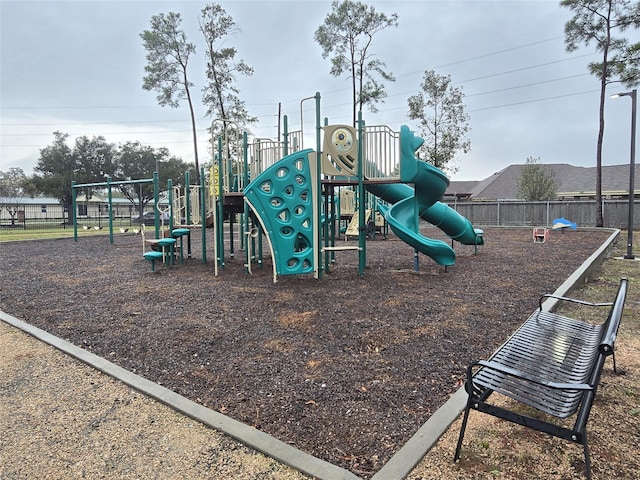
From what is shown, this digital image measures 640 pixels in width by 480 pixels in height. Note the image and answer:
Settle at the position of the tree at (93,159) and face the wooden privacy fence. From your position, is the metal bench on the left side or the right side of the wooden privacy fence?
right

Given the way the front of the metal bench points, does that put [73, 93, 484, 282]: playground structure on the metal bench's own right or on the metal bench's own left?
on the metal bench's own right

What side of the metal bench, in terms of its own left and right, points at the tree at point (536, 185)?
right

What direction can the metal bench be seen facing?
to the viewer's left

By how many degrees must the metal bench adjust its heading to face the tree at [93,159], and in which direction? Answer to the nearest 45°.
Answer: approximately 45° to its right

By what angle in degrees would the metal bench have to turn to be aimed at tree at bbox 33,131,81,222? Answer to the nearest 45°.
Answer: approximately 45° to its right

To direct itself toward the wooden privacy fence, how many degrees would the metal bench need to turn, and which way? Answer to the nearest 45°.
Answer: approximately 90° to its right

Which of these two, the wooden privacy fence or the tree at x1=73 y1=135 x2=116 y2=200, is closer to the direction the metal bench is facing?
the tree
